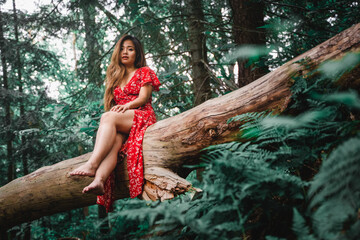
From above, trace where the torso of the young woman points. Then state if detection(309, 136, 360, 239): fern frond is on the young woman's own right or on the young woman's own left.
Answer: on the young woman's own left

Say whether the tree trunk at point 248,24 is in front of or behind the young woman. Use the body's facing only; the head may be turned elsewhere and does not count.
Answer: behind

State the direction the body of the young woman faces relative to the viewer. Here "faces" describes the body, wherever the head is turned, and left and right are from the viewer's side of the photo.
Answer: facing the viewer and to the left of the viewer

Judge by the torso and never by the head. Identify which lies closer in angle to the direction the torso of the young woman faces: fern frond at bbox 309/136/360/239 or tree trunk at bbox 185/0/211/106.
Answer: the fern frond

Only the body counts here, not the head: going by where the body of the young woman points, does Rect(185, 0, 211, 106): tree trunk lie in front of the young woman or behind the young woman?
behind

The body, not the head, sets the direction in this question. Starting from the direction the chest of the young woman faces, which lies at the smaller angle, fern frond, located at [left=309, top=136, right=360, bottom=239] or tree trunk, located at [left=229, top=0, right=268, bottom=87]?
the fern frond
